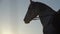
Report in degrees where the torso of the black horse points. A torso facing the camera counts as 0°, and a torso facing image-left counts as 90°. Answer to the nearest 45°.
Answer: approximately 90°
